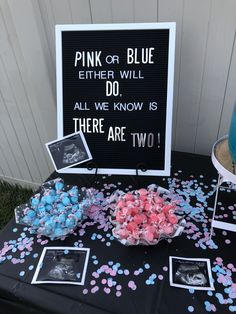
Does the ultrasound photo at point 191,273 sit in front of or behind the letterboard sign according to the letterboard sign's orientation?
in front

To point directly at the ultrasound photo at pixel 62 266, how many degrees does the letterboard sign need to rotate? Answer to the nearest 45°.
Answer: approximately 45° to its right

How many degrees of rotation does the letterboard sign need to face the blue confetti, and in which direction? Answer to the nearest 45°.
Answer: approximately 45° to its right

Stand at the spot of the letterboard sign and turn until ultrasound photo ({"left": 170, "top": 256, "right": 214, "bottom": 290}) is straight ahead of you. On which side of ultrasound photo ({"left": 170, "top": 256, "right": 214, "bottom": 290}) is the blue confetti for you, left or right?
right

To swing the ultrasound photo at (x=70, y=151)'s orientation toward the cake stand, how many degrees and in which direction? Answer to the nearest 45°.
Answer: approximately 45° to its left

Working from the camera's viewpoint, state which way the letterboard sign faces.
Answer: facing the viewer

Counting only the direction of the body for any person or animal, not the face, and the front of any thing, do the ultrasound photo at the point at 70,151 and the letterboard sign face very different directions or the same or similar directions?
same or similar directions

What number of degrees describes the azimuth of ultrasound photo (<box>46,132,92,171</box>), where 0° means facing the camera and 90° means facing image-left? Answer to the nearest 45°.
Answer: approximately 0°
